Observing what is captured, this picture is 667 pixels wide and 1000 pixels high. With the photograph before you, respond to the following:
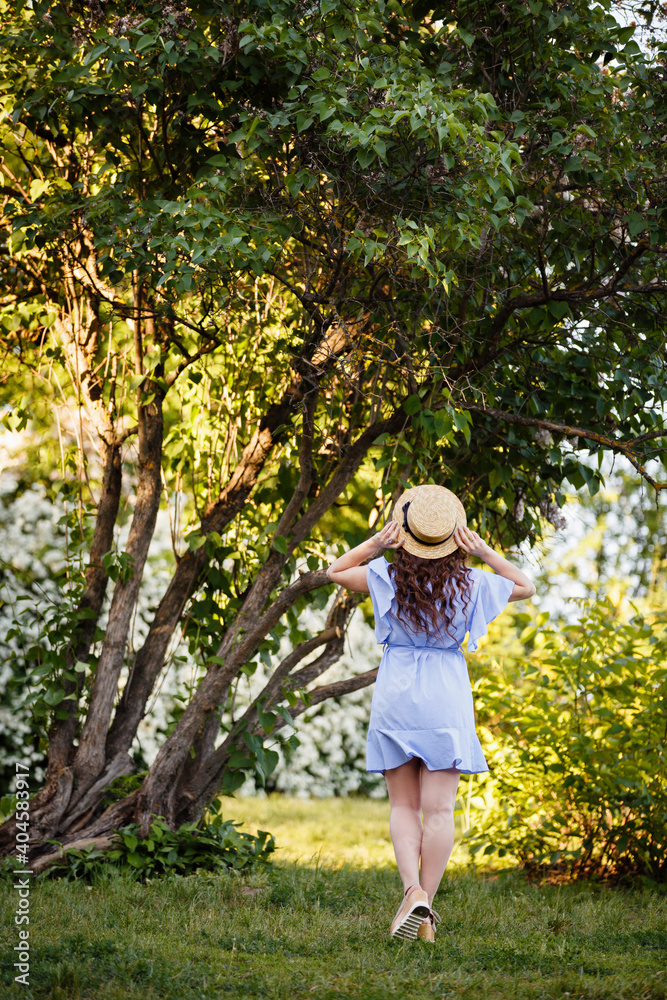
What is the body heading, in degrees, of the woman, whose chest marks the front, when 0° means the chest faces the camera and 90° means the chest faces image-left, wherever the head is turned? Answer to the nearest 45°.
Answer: approximately 180°

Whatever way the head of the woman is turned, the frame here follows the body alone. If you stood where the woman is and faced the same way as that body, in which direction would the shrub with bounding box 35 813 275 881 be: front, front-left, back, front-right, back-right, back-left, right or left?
front-left

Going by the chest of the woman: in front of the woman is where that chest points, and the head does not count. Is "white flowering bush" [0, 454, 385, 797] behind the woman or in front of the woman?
in front

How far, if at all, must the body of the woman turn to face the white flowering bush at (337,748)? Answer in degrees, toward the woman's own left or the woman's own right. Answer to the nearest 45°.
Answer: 0° — they already face it

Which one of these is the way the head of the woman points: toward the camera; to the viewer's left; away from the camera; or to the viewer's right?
away from the camera
